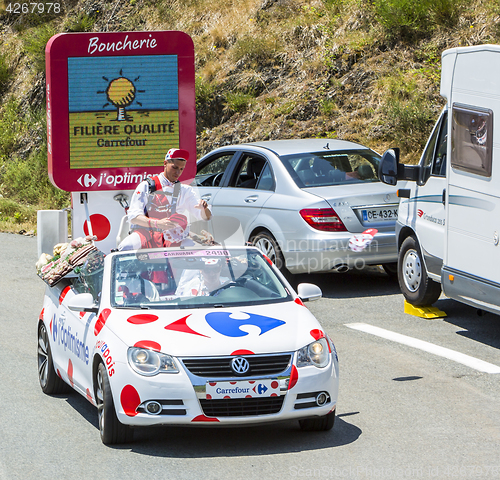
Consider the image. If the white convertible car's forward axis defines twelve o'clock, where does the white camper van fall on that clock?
The white camper van is roughly at 9 o'clock from the white convertible car.

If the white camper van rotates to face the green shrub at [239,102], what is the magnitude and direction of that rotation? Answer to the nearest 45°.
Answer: approximately 45° to its right

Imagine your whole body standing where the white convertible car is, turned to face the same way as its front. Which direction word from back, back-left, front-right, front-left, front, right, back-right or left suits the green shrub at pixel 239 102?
back-left

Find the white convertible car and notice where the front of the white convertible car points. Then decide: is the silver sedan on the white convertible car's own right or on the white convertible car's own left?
on the white convertible car's own left

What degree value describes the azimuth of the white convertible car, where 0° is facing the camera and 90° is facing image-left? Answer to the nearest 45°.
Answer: approximately 315°

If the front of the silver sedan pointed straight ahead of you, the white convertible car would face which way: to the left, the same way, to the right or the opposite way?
the opposite way

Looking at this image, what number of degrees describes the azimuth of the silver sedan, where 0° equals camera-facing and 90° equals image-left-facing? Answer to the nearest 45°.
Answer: approximately 135°
